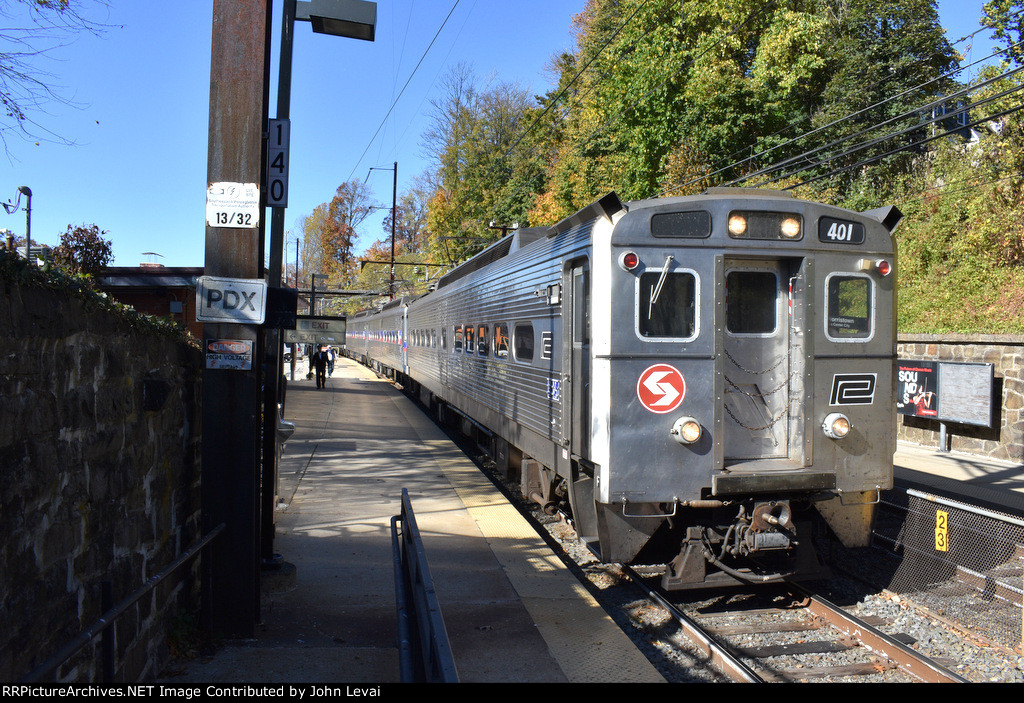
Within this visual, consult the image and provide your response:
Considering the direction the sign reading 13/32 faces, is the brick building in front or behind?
behind

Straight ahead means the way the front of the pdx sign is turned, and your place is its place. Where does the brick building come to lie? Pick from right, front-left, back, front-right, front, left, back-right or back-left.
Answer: back

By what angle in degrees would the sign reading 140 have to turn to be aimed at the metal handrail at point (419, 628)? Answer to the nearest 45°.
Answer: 0° — it already faces it

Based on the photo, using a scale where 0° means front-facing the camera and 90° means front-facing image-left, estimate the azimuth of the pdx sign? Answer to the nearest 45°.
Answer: approximately 0°

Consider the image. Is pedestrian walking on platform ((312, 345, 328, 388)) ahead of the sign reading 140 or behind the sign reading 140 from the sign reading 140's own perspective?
behind

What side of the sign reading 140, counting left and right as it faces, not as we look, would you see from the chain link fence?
left

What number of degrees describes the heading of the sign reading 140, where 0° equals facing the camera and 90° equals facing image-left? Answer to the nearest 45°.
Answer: approximately 0°

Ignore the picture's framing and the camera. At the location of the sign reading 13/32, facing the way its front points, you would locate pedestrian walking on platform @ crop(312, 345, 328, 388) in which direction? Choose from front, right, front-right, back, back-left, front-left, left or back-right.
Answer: back
